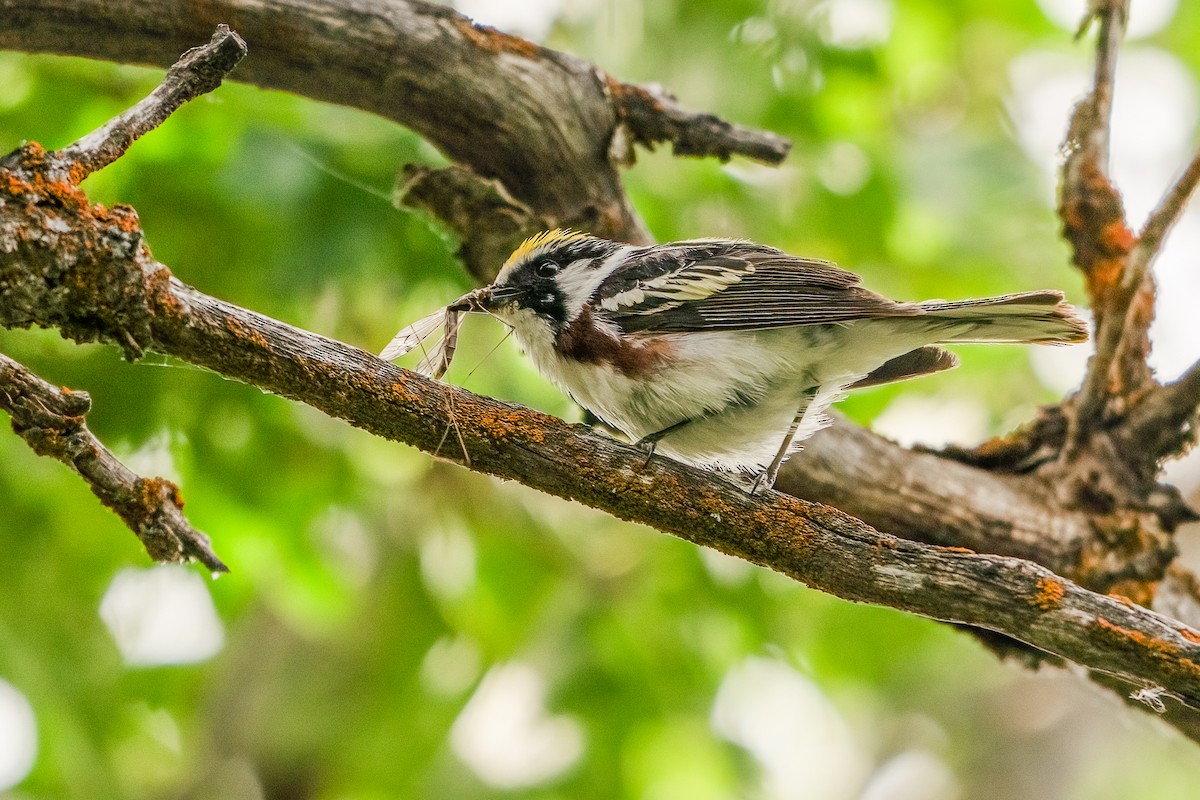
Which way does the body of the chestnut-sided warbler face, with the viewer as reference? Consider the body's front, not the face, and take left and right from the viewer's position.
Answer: facing to the left of the viewer

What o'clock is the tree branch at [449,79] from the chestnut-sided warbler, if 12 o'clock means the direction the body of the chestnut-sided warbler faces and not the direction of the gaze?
The tree branch is roughly at 12 o'clock from the chestnut-sided warbler.

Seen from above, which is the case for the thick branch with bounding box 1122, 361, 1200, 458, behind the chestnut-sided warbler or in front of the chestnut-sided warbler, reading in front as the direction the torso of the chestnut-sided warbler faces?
behind

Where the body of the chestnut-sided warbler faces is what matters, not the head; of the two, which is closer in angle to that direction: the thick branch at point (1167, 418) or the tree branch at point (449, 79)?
the tree branch
